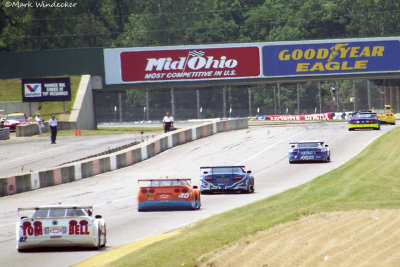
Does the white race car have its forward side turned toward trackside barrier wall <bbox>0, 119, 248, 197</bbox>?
yes

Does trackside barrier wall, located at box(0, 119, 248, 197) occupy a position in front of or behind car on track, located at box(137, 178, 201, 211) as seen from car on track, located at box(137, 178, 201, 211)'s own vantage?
in front

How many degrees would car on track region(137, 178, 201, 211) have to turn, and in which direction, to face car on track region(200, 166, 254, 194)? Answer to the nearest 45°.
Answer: approximately 45° to its right

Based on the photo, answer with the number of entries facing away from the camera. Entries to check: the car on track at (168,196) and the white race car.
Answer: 2

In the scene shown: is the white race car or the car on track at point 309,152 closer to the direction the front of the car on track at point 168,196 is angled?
the car on track

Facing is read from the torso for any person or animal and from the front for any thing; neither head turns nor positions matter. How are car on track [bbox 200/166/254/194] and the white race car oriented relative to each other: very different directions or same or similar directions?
same or similar directions

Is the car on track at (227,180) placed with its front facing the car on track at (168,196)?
no

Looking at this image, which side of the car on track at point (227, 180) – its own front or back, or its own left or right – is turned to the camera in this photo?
back

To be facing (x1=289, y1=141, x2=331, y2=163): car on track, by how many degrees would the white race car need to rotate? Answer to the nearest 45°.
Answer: approximately 45° to its right

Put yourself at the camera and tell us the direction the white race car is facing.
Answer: facing away from the viewer

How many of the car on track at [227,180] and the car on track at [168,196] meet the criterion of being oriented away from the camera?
2

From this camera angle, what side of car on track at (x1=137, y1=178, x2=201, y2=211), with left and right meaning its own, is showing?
back

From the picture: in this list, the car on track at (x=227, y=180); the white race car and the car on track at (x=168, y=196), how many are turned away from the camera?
3

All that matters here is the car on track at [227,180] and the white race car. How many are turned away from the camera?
2

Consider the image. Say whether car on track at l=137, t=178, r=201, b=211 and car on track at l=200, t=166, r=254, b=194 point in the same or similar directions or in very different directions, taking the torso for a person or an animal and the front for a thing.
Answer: same or similar directions
